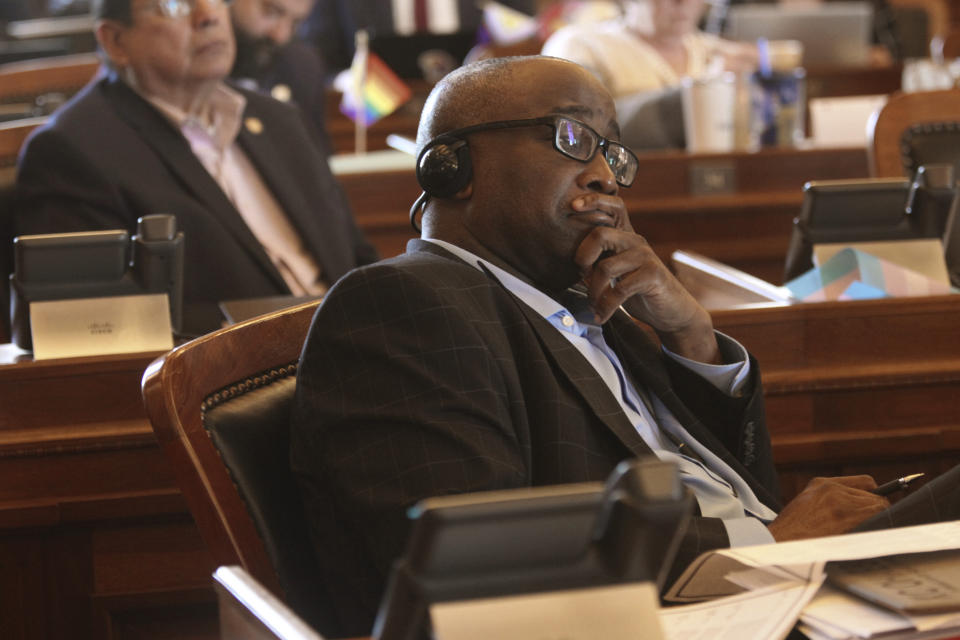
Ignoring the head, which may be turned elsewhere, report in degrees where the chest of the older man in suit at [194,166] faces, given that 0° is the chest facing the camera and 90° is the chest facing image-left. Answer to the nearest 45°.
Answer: approximately 315°

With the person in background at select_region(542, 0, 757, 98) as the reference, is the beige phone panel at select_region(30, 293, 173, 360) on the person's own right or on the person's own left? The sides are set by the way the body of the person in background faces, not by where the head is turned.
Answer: on the person's own right

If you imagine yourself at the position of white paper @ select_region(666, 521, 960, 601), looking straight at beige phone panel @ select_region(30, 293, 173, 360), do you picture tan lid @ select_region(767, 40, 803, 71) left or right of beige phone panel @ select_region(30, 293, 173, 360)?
right

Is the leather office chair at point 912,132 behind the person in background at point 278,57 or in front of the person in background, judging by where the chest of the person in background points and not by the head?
in front

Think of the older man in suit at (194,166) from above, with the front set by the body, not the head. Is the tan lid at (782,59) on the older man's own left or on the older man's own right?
on the older man's own left

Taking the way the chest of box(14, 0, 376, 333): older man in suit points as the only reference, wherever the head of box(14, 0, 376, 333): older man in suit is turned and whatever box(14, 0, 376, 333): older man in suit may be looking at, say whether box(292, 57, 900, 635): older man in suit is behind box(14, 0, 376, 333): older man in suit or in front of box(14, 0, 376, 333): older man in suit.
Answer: in front

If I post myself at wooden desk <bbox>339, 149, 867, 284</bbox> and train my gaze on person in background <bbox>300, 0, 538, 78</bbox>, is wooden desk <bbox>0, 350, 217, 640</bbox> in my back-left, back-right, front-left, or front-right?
back-left

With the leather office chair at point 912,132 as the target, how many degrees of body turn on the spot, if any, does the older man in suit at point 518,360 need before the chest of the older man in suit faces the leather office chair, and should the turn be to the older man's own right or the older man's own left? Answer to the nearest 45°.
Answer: approximately 90° to the older man's own left

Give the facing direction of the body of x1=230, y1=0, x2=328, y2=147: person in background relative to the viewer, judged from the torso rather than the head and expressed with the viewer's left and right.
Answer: facing the viewer and to the right of the viewer

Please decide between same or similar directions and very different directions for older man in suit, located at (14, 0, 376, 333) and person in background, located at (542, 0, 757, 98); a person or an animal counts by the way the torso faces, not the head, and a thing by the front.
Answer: same or similar directions
